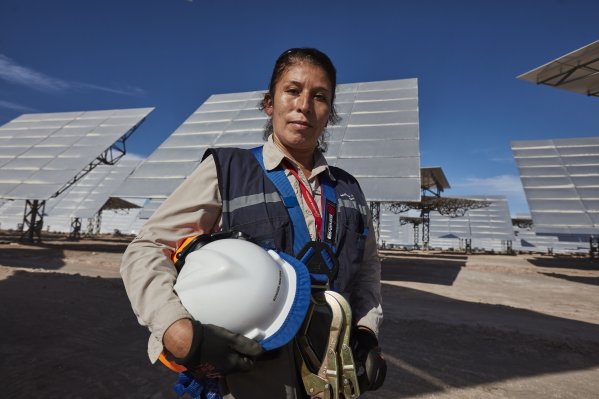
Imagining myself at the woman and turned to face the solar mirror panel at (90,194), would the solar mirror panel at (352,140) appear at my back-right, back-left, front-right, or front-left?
front-right

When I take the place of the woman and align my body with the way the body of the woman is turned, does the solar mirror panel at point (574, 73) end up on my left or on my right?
on my left

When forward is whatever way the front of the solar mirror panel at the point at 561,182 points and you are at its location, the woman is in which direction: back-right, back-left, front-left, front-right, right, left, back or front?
front

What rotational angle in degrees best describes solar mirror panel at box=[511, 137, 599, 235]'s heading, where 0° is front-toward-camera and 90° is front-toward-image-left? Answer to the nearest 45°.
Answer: approximately 0°

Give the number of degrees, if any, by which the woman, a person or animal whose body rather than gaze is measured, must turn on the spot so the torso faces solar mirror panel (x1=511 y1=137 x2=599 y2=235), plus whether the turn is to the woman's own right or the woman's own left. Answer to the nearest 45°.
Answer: approximately 90° to the woman's own left

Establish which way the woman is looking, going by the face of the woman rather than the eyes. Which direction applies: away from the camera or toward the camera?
toward the camera

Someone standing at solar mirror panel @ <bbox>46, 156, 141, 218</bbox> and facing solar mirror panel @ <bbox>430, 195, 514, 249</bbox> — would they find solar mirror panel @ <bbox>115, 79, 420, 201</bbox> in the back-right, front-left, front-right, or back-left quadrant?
front-right

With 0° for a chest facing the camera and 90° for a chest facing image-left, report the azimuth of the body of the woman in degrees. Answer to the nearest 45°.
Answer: approximately 315°

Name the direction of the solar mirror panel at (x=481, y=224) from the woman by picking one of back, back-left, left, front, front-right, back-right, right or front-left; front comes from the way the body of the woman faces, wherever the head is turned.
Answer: left
